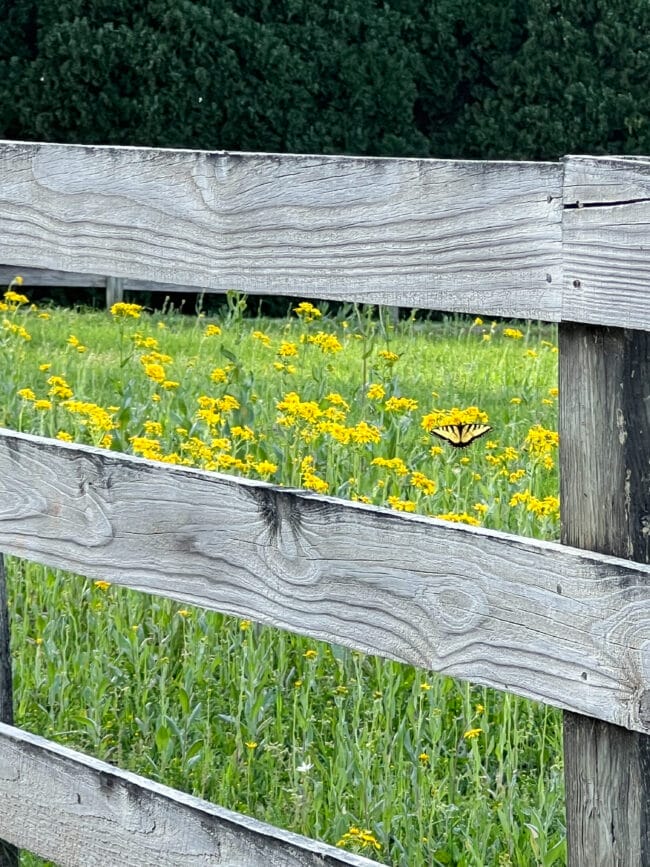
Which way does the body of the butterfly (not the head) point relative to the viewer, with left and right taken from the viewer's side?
facing away from the viewer

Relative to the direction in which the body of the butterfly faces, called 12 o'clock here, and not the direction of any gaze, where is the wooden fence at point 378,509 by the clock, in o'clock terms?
The wooden fence is roughly at 6 o'clock from the butterfly.

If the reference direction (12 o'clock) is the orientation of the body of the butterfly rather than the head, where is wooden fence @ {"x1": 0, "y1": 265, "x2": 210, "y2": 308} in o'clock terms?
The wooden fence is roughly at 11 o'clock from the butterfly.

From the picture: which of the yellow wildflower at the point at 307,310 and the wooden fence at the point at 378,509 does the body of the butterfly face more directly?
the yellow wildflower

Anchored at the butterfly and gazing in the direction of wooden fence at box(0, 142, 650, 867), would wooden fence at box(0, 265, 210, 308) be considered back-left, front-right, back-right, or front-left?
back-right
